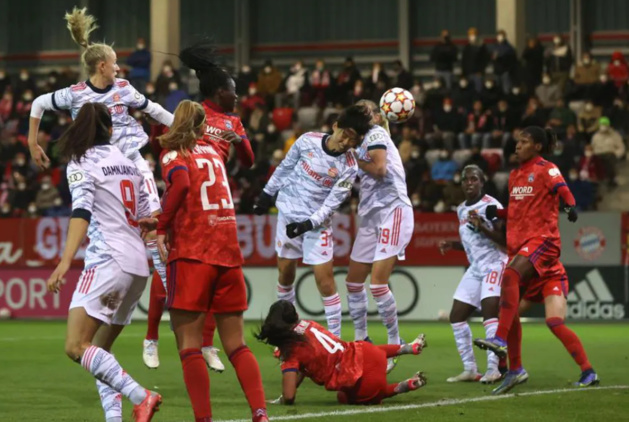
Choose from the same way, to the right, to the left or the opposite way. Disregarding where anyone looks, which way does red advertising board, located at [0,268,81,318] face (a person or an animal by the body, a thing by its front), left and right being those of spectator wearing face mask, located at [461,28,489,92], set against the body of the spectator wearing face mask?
the same way

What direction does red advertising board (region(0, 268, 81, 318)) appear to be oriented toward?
toward the camera

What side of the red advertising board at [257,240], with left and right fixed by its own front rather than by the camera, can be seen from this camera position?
front

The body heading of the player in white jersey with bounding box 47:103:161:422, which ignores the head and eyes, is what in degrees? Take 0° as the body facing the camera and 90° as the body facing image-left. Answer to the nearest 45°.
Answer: approximately 135°

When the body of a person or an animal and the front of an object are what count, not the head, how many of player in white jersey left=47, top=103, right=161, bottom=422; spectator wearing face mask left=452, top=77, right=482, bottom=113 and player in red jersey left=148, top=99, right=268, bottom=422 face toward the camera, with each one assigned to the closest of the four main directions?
1

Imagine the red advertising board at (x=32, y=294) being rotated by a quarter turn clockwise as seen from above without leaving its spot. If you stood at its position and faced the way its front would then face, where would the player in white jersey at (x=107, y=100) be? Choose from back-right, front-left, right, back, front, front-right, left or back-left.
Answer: left

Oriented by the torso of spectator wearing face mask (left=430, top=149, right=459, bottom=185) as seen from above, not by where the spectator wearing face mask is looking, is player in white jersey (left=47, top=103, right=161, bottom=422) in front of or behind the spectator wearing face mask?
in front

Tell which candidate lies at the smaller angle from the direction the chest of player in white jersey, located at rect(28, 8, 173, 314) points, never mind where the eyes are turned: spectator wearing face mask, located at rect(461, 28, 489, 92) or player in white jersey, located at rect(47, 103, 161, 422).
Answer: the player in white jersey

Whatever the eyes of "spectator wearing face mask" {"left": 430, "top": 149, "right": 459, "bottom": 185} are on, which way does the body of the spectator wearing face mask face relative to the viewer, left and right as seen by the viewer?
facing the viewer

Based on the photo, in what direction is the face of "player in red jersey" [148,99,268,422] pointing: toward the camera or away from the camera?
away from the camera

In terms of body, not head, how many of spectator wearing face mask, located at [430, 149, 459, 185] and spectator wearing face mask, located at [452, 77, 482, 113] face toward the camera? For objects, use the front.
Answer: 2

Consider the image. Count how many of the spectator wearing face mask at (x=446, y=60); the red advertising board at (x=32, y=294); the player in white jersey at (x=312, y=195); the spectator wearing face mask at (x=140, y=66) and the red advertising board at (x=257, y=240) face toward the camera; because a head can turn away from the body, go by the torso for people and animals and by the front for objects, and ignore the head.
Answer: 5

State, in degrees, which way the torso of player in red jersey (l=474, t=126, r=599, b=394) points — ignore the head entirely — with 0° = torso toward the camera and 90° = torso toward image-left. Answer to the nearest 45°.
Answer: approximately 45°
